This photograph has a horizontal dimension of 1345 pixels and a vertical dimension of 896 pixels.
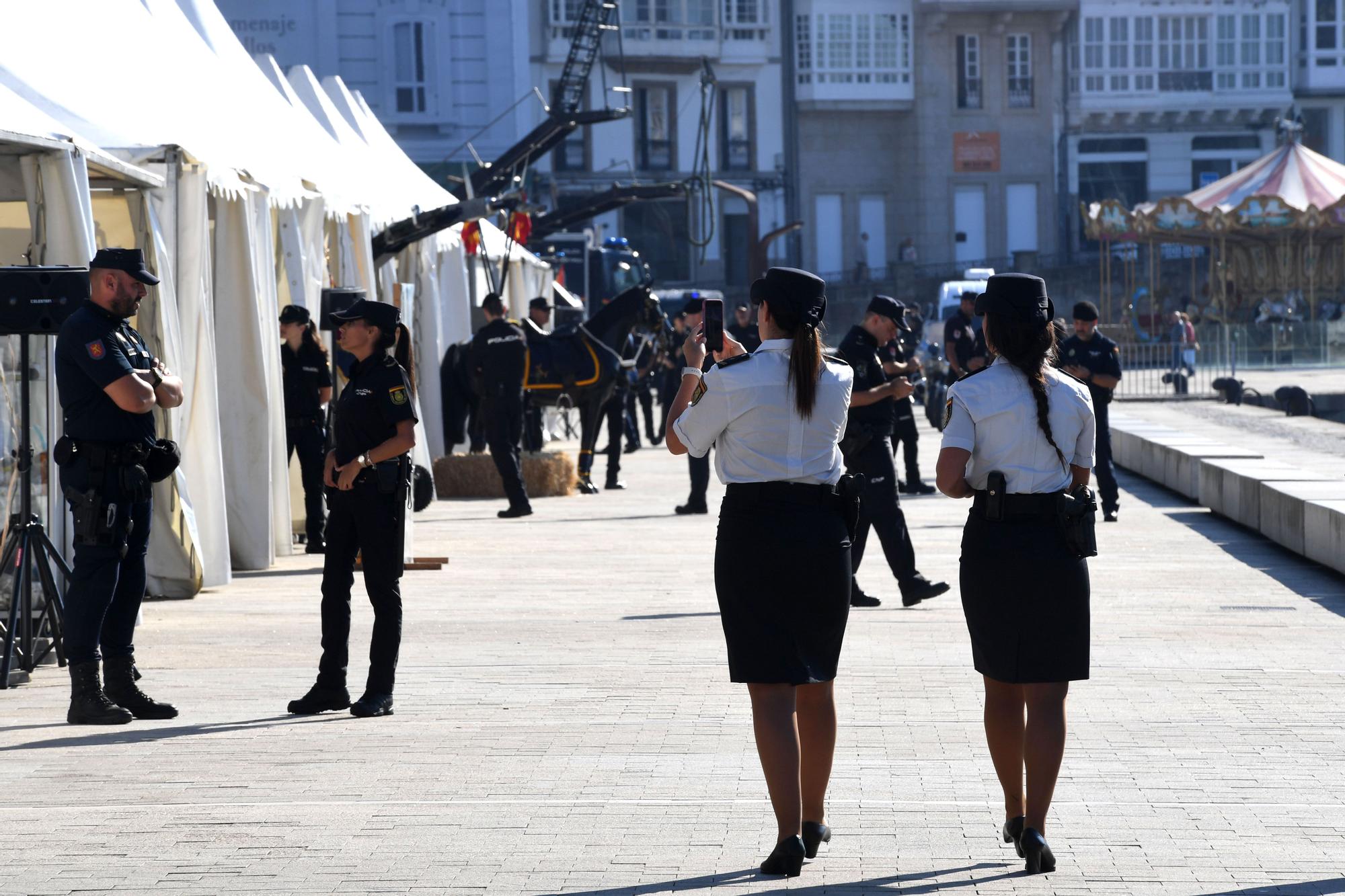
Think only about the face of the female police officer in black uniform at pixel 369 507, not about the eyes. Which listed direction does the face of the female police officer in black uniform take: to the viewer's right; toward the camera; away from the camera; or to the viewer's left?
to the viewer's left

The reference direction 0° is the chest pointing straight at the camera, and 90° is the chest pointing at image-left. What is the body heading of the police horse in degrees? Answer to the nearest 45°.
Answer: approximately 270°

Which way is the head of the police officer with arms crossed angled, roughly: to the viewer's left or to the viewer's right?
to the viewer's right

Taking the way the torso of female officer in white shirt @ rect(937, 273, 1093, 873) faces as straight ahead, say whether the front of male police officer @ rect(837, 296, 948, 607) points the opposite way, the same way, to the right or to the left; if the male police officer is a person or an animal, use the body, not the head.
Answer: to the right

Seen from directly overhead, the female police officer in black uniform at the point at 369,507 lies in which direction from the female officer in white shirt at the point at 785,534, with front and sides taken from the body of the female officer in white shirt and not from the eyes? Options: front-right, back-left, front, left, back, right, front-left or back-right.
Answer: front

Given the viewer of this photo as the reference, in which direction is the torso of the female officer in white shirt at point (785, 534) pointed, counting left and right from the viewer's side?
facing away from the viewer and to the left of the viewer

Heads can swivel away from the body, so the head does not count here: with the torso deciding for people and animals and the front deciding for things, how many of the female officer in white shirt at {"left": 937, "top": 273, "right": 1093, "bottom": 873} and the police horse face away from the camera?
1

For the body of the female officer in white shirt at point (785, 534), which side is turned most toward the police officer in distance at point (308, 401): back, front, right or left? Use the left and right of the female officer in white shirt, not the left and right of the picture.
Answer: front

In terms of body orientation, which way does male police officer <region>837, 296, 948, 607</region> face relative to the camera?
to the viewer's right

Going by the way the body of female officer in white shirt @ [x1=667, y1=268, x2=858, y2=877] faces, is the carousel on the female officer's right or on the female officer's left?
on the female officer's right

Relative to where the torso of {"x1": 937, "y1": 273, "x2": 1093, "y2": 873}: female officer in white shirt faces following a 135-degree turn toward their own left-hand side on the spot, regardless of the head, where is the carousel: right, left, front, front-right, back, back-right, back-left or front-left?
back-right

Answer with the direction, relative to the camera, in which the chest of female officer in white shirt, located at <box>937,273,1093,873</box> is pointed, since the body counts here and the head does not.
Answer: away from the camera

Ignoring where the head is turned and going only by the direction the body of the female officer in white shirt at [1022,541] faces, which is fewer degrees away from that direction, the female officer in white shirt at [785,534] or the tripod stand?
the tripod stand
